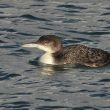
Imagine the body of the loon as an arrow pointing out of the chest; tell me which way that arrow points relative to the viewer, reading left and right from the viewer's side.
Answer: facing to the left of the viewer
